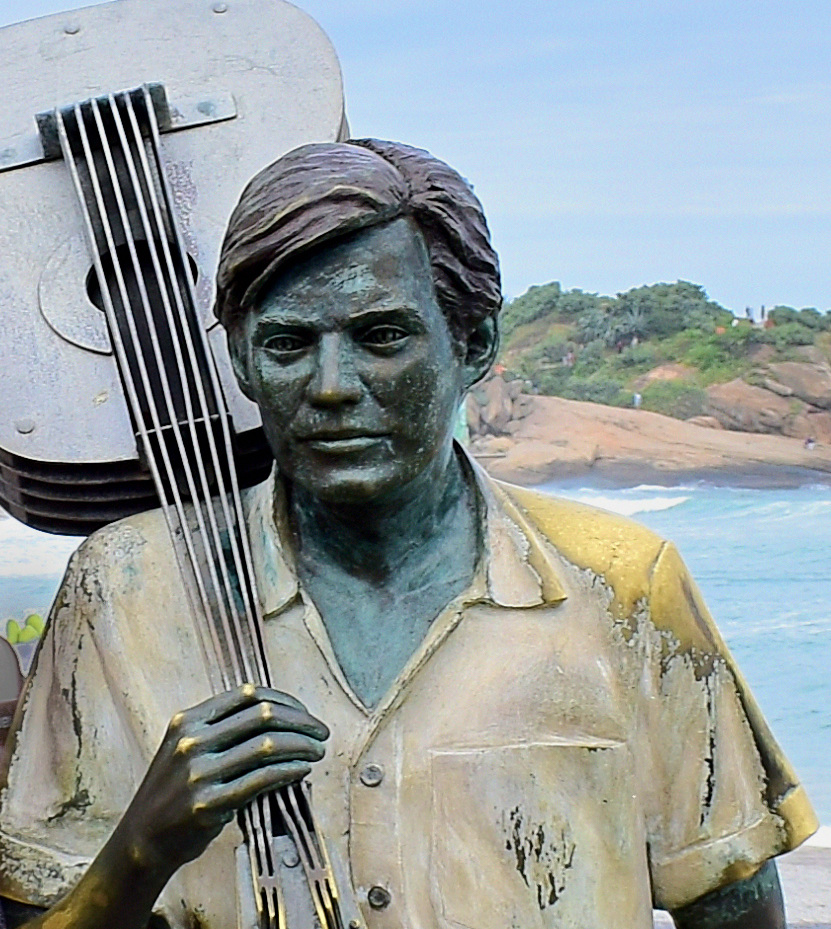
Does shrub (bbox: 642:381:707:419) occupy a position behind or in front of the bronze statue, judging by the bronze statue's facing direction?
behind

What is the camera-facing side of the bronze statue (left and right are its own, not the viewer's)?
front

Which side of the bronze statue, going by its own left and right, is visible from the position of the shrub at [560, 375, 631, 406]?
back

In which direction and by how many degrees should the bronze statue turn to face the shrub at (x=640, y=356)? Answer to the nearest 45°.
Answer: approximately 180°

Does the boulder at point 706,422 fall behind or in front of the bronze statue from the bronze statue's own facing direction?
behind

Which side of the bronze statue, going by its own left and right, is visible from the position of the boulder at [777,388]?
back
